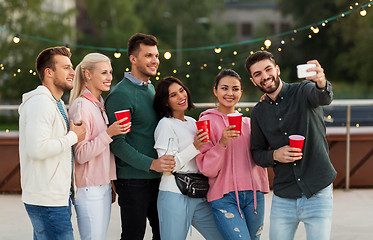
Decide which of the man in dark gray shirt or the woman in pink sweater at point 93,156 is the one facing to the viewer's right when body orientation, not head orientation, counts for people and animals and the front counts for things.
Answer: the woman in pink sweater

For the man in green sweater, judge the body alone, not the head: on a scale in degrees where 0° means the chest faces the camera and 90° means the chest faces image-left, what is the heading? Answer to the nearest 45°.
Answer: approximately 315°

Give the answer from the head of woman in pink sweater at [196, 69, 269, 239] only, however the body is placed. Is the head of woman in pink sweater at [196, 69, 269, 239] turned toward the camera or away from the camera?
toward the camera

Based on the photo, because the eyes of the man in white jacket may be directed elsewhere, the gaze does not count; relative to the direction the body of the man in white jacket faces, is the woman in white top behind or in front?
in front

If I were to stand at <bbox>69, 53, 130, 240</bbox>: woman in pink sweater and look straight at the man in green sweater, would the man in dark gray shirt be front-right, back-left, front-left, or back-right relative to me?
front-right

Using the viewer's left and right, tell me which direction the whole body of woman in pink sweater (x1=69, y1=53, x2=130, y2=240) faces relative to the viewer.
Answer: facing to the right of the viewer

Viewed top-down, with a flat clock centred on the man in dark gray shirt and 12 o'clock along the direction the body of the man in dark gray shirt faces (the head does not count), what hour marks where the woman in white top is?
The woman in white top is roughly at 3 o'clock from the man in dark gray shirt.

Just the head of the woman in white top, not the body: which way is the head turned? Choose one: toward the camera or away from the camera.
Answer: toward the camera

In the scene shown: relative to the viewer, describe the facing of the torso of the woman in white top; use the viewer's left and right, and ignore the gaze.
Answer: facing the viewer and to the right of the viewer

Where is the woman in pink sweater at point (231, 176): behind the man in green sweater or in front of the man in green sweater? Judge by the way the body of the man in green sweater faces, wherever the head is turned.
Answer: in front

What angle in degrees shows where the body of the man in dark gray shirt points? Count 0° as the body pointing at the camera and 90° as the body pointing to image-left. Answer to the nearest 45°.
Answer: approximately 0°

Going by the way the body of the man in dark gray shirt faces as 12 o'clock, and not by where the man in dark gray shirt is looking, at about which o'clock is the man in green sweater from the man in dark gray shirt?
The man in green sweater is roughly at 3 o'clock from the man in dark gray shirt.
